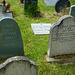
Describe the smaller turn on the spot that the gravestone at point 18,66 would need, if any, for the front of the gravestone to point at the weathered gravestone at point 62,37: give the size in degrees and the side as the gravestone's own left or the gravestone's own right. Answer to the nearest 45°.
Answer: approximately 135° to the gravestone's own left

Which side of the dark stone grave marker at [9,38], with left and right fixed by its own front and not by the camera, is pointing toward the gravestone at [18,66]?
front

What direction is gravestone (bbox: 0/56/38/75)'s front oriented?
toward the camera

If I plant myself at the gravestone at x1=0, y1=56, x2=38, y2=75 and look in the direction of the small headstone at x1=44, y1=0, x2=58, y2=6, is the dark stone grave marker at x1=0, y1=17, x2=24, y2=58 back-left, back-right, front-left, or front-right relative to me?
front-left

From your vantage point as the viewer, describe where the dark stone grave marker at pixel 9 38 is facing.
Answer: facing the viewer

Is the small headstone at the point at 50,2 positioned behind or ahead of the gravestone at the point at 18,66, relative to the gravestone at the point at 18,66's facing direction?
behind

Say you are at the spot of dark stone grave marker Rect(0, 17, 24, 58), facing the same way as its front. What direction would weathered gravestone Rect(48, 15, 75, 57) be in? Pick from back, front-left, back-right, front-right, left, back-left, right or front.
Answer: left

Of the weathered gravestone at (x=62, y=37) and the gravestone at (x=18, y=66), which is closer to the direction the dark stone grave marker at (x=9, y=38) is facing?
the gravestone

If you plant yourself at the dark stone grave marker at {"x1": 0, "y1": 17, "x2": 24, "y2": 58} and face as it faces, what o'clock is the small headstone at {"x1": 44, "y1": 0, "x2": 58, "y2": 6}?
The small headstone is roughly at 7 o'clock from the dark stone grave marker.

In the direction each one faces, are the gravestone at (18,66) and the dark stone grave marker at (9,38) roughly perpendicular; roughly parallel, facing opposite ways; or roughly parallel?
roughly parallel

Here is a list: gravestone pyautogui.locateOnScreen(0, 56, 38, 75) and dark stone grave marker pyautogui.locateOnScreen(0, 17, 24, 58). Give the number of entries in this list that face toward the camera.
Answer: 2

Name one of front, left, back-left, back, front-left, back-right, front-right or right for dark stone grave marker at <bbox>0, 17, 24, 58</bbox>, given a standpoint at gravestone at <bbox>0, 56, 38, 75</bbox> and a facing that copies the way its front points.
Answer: back
